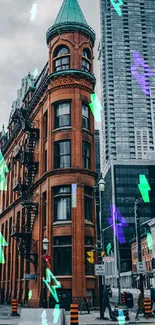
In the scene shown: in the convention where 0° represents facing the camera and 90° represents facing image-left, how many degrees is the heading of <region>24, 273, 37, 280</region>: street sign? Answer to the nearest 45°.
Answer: approximately 0°

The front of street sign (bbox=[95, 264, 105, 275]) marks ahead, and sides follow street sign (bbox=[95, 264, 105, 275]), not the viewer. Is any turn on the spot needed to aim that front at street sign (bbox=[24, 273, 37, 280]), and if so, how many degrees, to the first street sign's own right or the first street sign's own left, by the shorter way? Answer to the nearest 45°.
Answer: approximately 135° to the first street sign's own right

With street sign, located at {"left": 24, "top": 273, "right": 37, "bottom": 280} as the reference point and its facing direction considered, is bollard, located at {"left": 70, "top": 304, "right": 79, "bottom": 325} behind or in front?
in front

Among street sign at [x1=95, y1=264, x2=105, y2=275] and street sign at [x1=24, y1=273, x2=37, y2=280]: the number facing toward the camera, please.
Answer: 2

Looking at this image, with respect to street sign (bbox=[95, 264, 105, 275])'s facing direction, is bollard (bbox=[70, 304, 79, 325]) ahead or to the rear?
ahead
